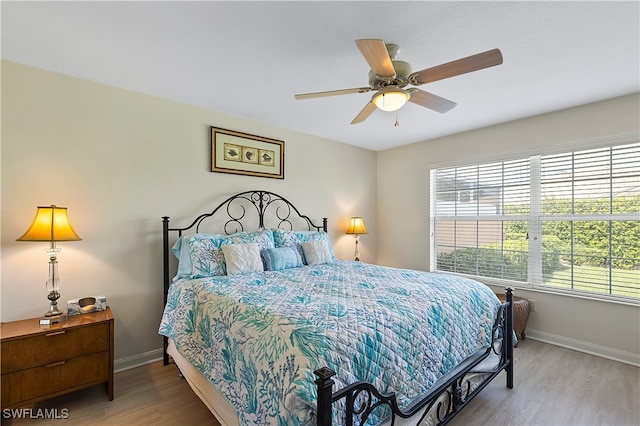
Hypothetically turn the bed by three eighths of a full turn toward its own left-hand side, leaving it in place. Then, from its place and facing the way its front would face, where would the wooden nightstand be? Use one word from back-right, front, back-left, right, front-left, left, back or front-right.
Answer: left

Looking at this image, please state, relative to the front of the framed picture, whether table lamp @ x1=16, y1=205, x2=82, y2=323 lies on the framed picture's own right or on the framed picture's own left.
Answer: on the framed picture's own right

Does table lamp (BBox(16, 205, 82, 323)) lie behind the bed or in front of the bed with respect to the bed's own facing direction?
behind

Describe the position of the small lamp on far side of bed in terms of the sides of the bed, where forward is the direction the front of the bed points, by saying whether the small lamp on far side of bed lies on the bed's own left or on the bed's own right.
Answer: on the bed's own left

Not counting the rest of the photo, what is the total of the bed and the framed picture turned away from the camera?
0

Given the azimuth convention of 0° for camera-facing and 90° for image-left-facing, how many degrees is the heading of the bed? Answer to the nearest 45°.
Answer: approximately 315°

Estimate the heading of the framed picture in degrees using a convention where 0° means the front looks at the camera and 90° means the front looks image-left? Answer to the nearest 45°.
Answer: approximately 315°

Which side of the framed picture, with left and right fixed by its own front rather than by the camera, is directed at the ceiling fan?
front

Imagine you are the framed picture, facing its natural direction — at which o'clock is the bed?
The bed is roughly at 1 o'clock from the framed picture.
